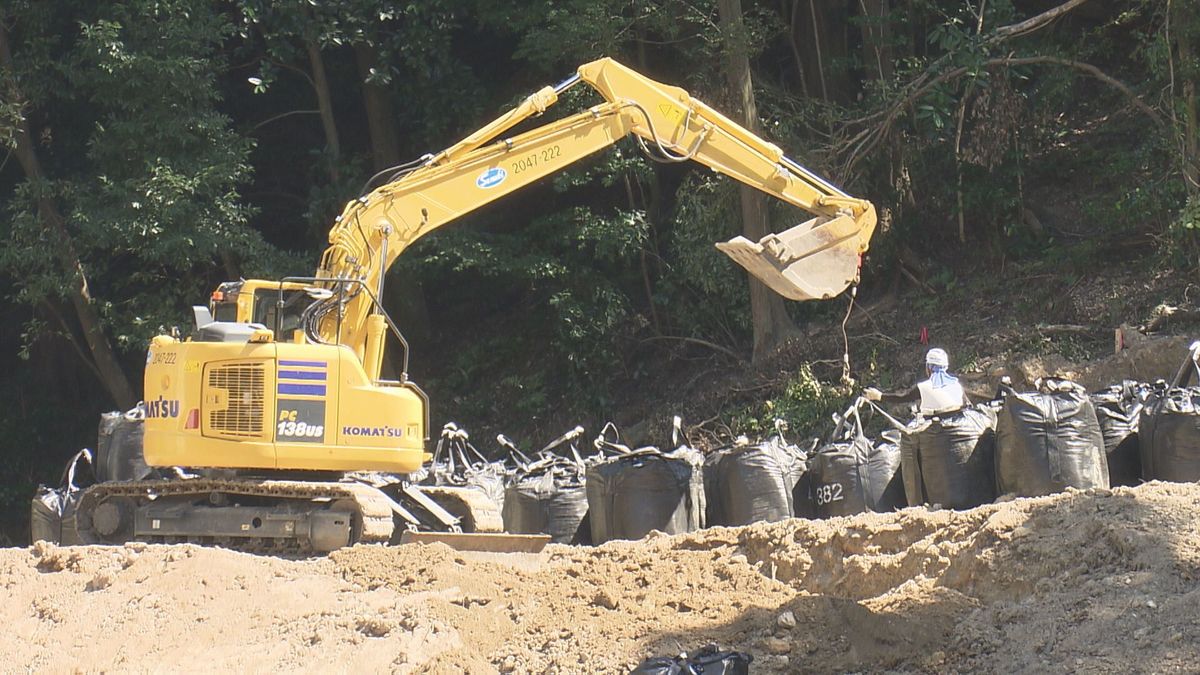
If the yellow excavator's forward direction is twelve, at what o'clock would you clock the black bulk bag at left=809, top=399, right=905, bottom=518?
The black bulk bag is roughly at 12 o'clock from the yellow excavator.

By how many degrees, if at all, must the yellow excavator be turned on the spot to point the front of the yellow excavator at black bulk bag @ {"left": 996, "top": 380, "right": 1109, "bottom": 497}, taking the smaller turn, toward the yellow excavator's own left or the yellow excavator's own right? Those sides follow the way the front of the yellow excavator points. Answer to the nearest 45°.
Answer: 0° — it already faces it

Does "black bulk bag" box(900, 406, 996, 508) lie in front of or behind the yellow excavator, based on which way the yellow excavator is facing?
in front

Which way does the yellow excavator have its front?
to the viewer's right

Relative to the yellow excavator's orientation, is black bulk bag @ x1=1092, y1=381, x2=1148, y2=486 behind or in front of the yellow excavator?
in front

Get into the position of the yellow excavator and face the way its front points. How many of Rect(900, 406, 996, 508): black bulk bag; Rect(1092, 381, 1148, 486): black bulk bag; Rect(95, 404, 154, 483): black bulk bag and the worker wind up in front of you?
3

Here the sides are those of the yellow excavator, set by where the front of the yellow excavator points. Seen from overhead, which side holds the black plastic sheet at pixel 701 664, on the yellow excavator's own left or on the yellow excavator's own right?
on the yellow excavator's own right

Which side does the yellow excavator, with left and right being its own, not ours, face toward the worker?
front

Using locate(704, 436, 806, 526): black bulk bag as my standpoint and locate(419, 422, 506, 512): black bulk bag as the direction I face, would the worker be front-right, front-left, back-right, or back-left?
back-right

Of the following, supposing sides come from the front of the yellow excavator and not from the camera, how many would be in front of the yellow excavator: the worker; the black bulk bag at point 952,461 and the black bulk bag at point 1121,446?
3

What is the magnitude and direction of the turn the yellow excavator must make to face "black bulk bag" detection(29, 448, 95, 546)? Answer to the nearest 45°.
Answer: approximately 135° to its left

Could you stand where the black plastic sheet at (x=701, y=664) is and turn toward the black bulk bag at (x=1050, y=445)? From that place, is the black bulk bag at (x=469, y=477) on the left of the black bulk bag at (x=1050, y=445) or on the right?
left

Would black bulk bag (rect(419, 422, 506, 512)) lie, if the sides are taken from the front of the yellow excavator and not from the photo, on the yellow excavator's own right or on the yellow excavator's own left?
on the yellow excavator's own left

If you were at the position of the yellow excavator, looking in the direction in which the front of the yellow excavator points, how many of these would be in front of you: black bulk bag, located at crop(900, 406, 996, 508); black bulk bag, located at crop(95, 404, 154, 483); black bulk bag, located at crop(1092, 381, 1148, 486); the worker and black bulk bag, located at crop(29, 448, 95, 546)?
3

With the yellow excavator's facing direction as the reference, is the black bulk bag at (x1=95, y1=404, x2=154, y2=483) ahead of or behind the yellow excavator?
behind
